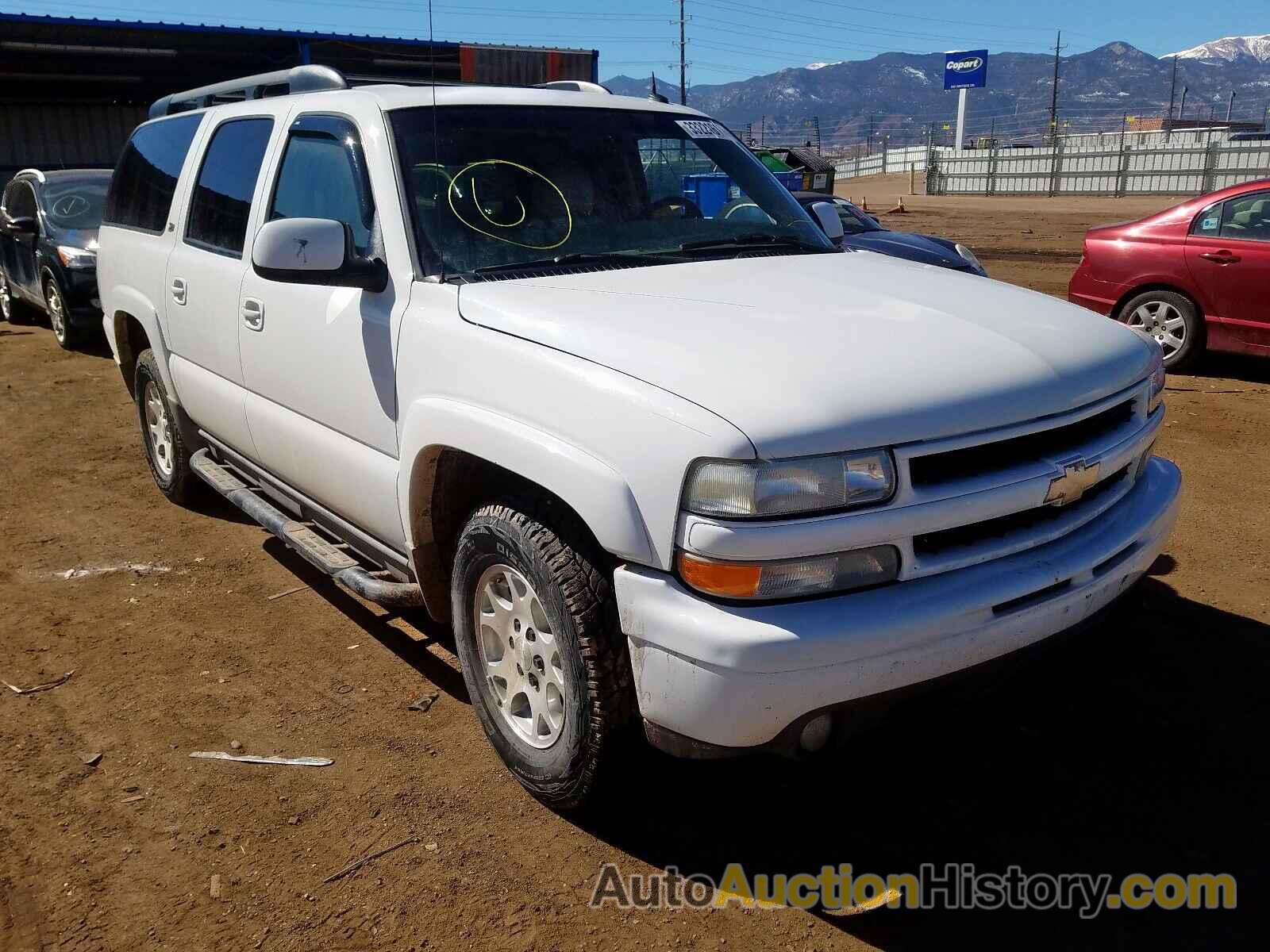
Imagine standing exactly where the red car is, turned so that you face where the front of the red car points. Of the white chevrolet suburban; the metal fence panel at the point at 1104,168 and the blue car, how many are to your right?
1

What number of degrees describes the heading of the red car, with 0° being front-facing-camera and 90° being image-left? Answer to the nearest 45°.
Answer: approximately 270°

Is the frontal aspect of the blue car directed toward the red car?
yes

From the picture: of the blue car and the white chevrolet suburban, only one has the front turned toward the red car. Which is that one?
the blue car

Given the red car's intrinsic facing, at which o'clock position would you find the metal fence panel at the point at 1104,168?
The metal fence panel is roughly at 9 o'clock from the red car.

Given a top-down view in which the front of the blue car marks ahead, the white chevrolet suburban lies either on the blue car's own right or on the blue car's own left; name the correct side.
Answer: on the blue car's own right

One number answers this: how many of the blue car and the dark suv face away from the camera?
0

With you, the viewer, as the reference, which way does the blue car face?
facing the viewer and to the right of the viewer

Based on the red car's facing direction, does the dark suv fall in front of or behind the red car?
behind

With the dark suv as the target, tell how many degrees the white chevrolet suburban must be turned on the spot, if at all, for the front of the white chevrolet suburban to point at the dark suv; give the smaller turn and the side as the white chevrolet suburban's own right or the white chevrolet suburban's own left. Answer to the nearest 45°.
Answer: approximately 180°

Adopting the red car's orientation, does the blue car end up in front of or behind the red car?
behind

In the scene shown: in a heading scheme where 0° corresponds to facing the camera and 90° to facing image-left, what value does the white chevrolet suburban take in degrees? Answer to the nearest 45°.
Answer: approximately 315°
